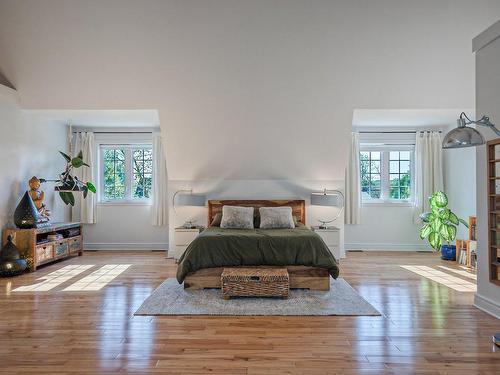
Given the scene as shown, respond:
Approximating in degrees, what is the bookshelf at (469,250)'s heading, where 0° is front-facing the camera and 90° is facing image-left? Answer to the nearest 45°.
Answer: approximately 45°

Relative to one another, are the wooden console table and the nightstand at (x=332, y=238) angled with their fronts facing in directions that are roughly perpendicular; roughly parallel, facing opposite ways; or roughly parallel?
roughly perpendicular

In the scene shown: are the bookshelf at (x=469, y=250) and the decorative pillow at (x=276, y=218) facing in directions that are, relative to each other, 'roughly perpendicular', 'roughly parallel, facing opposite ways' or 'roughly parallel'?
roughly perpendicular

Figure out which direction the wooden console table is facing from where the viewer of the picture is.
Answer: facing the viewer and to the right of the viewer

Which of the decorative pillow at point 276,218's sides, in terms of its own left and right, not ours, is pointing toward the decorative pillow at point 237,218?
right

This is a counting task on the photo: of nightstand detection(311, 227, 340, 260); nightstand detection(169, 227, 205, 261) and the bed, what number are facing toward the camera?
3

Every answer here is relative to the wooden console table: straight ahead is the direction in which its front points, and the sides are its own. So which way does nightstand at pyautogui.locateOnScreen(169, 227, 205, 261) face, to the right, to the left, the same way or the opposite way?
to the right

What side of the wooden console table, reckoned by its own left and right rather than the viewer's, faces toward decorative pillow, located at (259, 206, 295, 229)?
front

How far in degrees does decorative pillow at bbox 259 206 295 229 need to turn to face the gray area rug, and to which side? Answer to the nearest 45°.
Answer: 0° — it already faces it

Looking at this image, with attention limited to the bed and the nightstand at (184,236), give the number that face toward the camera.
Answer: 2

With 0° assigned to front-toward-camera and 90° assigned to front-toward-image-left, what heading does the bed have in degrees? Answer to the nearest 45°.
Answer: approximately 0°

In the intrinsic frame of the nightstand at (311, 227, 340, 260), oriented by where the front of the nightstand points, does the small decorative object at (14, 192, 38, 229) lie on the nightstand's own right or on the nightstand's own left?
on the nightstand's own right
